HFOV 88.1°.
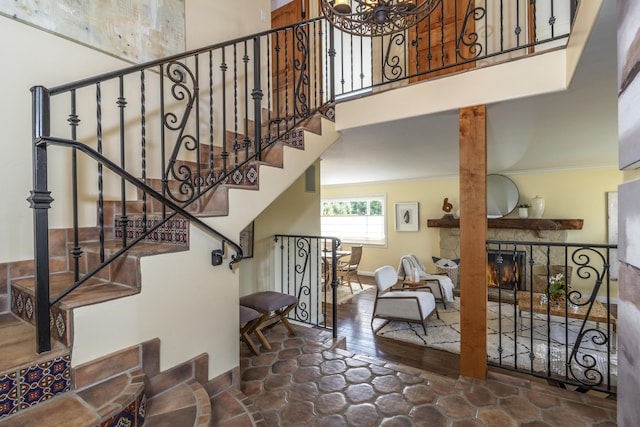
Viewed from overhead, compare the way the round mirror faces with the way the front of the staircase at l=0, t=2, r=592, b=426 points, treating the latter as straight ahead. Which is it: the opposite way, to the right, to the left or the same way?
the same way

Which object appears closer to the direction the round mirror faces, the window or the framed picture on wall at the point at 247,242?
the framed picture on wall

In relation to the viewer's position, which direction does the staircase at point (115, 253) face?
facing the viewer and to the left of the viewer

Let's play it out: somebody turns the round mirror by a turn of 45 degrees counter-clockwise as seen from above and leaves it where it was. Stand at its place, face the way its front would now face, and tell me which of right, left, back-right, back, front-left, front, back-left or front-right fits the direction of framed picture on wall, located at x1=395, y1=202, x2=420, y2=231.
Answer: back-right

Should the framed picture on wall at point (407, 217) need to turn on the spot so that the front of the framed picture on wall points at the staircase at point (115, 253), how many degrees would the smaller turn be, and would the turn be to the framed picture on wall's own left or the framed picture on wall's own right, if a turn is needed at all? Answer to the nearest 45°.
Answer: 0° — it already faces it

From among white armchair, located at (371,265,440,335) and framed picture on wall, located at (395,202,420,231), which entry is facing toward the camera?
the framed picture on wall

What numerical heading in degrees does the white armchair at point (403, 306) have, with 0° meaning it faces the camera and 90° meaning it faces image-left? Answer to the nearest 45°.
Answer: approximately 270°

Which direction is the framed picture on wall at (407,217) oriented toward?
toward the camera

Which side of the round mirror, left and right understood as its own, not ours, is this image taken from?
front

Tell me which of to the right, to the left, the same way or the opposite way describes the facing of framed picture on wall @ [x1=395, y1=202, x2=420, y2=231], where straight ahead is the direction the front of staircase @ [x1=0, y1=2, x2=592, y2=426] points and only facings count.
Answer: the same way

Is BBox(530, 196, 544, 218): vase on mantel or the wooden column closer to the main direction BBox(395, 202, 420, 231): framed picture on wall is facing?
the wooden column

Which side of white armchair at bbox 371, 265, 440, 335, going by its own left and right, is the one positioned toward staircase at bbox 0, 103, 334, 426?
right
